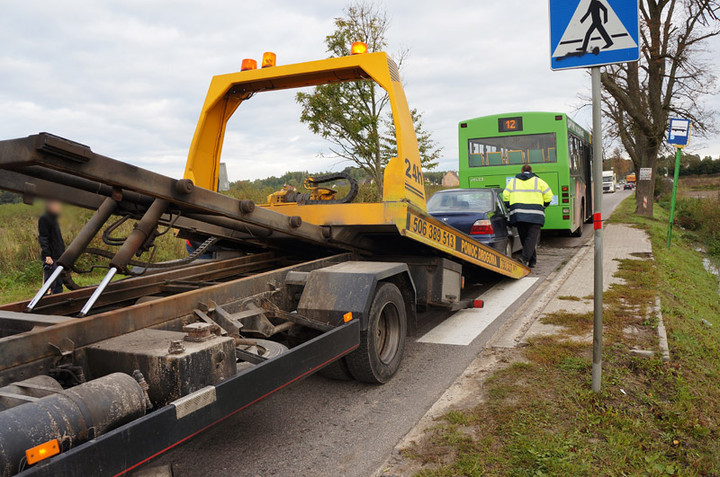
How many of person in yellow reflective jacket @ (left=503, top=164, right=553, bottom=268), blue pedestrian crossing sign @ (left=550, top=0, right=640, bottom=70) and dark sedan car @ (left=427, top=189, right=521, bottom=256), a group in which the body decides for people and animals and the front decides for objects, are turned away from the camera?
2

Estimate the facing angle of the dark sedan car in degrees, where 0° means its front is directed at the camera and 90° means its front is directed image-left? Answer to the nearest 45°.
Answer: approximately 180°

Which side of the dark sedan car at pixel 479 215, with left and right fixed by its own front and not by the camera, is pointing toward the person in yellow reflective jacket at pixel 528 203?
right

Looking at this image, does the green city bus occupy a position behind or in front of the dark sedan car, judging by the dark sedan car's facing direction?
in front

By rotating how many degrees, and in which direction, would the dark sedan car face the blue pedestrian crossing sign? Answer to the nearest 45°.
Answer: approximately 180°

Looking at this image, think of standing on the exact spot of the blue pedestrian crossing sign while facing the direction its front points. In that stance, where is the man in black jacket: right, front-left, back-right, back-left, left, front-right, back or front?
right

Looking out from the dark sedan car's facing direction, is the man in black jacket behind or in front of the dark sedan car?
behind

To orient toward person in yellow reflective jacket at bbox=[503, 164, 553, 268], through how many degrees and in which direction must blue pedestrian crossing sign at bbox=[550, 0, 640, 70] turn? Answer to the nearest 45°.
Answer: approximately 180°

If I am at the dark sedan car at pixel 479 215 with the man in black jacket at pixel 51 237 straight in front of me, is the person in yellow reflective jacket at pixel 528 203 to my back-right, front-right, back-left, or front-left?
back-left

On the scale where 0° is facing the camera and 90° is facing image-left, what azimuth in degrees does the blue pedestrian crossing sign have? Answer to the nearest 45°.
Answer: approximately 0°

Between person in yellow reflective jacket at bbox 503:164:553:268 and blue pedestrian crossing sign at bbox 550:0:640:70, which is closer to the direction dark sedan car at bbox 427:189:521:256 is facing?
the person in yellow reflective jacket

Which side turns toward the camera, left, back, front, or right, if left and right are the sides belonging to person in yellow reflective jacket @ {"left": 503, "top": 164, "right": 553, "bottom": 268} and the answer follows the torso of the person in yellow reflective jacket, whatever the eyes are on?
back
